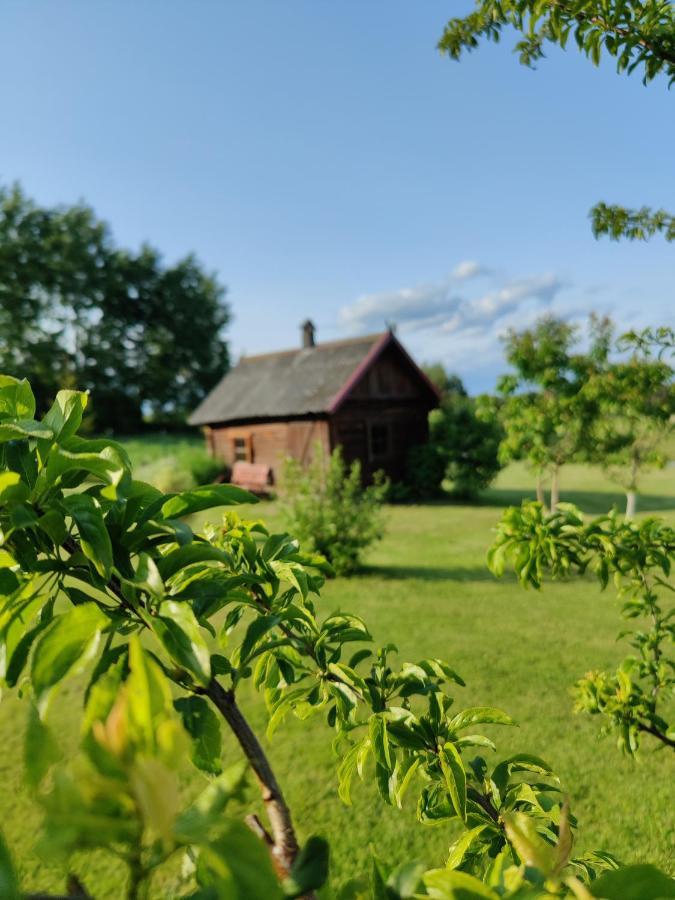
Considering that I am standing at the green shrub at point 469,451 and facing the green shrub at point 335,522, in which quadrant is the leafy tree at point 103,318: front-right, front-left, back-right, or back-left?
back-right

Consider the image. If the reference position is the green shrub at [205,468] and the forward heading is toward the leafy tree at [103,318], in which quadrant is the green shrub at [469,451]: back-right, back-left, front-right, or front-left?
back-right

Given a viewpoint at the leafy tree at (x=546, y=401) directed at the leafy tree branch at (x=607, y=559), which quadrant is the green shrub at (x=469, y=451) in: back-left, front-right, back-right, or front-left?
back-right
